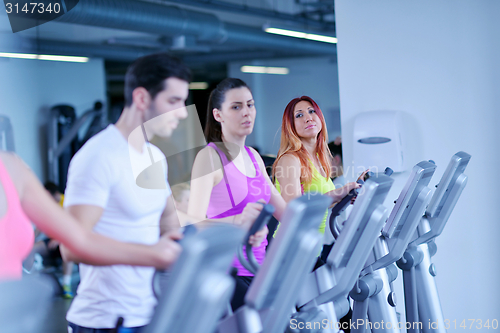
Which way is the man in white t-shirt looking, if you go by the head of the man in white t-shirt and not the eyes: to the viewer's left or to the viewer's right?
to the viewer's right

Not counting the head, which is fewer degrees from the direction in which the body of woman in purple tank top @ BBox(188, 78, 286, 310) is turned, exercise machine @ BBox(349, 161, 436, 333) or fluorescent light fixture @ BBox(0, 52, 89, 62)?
the exercise machine

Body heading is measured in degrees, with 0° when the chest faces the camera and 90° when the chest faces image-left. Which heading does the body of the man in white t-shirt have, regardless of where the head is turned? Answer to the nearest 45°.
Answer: approximately 315°

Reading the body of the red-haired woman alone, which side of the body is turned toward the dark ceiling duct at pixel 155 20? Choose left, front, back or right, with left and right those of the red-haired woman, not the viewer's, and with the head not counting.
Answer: back

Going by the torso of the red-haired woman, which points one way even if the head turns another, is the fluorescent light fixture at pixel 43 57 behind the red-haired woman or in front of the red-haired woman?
behind

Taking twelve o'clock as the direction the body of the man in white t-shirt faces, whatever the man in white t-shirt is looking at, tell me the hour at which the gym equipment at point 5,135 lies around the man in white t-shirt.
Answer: The gym equipment is roughly at 7 o'clock from the man in white t-shirt.

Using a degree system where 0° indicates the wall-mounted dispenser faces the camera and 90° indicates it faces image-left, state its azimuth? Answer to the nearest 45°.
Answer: approximately 0°

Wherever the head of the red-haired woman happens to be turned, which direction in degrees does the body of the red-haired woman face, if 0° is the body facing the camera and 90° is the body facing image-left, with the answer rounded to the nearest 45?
approximately 315°

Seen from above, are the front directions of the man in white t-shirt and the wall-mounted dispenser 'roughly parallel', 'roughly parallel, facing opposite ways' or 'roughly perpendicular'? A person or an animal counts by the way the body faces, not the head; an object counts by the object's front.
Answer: roughly perpendicular

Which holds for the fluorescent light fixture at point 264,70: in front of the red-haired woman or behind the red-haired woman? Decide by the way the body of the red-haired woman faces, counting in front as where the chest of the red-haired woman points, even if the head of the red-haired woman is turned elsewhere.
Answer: behind

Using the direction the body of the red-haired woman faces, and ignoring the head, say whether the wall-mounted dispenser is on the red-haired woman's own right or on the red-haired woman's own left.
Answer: on the red-haired woman's own left

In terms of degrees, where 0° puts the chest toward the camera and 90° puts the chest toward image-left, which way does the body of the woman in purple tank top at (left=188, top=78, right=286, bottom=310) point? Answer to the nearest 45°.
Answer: approximately 315°

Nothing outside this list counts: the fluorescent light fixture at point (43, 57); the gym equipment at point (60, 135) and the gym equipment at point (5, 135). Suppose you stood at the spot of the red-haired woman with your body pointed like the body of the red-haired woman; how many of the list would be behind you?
3

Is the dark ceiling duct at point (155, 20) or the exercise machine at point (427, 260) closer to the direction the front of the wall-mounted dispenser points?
the exercise machine
